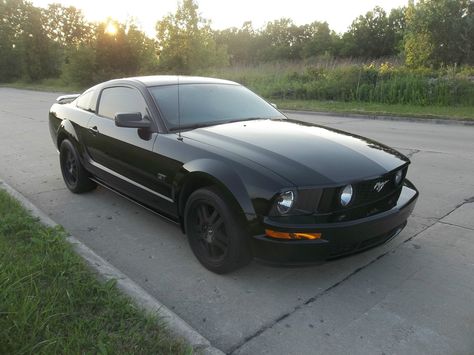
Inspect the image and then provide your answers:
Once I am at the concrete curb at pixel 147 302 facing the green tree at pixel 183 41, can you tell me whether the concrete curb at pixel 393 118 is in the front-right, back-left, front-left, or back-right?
front-right

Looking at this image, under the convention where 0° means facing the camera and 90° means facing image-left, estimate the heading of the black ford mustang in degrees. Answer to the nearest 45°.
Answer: approximately 315°

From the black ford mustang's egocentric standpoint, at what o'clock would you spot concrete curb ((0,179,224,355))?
The concrete curb is roughly at 3 o'clock from the black ford mustang.

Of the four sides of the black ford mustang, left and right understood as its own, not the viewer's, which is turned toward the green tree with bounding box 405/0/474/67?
left

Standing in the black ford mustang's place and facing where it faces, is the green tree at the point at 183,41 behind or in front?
behind

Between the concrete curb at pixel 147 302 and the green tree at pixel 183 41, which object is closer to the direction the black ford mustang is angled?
the concrete curb

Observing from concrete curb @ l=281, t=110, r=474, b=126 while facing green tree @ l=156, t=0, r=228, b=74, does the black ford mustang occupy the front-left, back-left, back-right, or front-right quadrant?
back-left

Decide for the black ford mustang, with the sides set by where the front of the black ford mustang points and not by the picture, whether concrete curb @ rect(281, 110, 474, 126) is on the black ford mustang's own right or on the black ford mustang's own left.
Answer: on the black ford mustang's own left
